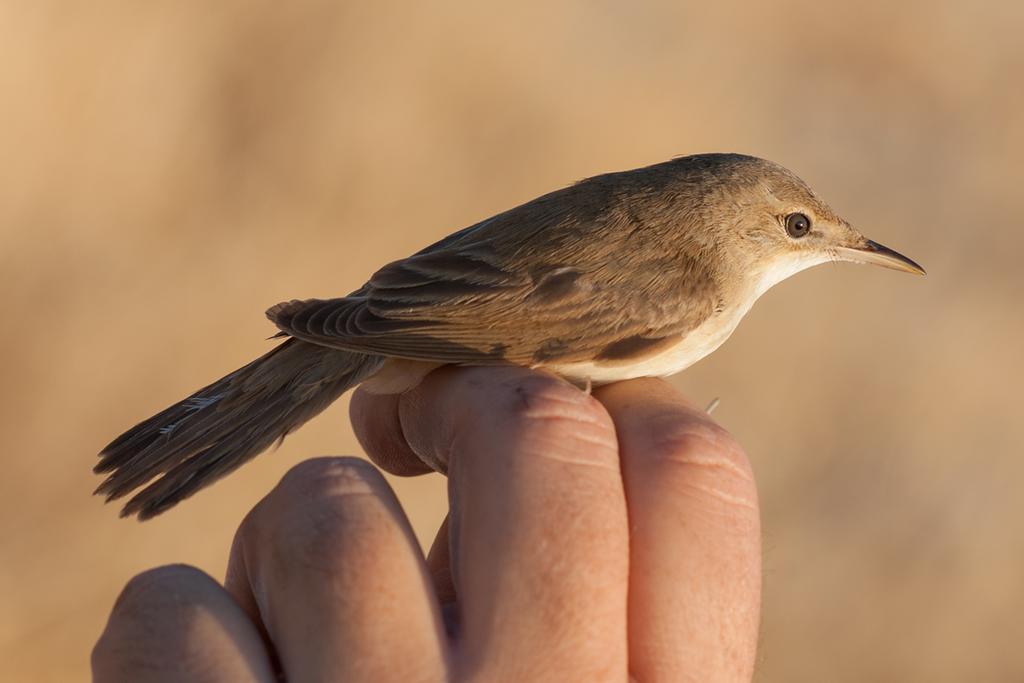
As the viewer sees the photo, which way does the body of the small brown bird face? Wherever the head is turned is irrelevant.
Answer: to the viewer's right
